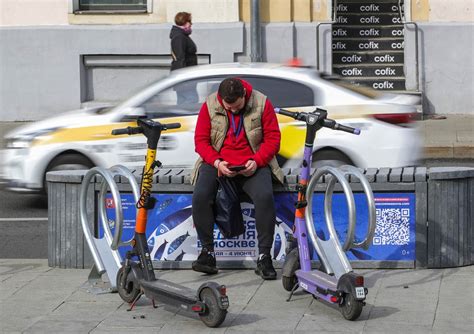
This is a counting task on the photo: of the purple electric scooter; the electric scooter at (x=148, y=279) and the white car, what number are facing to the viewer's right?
0

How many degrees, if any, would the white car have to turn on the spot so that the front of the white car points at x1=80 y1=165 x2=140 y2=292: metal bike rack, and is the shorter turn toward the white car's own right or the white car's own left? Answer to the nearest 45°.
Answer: approximately 90° to the white car's own left

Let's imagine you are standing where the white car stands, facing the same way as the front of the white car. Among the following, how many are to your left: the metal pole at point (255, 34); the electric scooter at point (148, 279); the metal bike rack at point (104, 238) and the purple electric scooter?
3

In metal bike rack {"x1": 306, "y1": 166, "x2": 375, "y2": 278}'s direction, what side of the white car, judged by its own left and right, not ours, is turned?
left

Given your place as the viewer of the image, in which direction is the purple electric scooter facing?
facing away from the viewer and to the left of the viewer

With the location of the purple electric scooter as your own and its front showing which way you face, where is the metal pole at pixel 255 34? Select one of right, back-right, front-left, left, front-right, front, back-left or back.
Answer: front-right

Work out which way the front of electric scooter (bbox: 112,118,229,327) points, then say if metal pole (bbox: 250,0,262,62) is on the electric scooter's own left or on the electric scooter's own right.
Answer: on the electric scooter's own right

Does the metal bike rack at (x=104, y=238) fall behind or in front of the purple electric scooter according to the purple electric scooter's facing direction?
in front

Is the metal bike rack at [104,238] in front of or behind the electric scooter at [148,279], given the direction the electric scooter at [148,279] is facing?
in front

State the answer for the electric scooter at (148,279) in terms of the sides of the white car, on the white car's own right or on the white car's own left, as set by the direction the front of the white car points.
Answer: on the white car's own left

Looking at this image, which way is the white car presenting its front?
to the viewer's left

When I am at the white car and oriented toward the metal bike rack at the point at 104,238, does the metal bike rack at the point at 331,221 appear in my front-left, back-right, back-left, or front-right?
front-left

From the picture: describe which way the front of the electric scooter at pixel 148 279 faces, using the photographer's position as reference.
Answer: facing away from the viewer and to the left of the viewer

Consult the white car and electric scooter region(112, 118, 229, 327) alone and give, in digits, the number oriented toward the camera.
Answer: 0

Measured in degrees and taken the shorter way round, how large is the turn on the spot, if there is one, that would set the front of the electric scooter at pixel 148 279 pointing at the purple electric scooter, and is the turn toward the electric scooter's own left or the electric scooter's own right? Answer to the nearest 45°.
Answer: approximately 135° to the electric scooter's own right

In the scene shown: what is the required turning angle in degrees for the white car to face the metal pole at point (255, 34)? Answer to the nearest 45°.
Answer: approximately 90° to its right

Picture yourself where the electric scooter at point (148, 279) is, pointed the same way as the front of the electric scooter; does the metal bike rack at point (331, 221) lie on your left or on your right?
on your right
